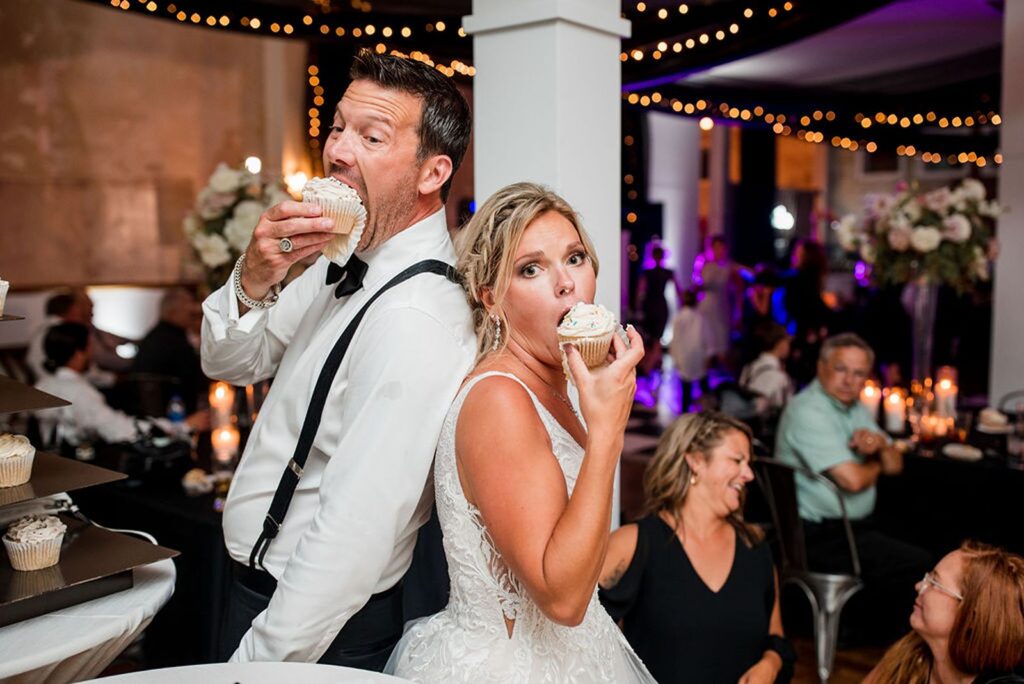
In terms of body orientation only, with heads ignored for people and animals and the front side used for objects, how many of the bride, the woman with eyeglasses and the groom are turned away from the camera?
0

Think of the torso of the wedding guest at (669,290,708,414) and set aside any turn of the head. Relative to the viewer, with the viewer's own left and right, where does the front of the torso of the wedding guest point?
facing away from the viewer

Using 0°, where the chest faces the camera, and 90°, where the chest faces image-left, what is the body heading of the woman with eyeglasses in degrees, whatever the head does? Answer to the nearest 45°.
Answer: approximately 90°

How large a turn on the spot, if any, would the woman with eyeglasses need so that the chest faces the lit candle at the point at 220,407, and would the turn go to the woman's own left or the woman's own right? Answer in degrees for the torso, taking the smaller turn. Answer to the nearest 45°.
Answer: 0° — they already face it

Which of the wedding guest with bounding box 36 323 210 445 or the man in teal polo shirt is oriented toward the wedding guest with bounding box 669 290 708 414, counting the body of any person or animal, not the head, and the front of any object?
the wedding guest with bounding box 36 323 210 445

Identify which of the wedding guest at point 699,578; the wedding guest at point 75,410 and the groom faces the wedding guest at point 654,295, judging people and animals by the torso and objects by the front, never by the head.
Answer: the wedding guest at point 75,410

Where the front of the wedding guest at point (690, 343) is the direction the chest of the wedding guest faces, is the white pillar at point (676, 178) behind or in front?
in front

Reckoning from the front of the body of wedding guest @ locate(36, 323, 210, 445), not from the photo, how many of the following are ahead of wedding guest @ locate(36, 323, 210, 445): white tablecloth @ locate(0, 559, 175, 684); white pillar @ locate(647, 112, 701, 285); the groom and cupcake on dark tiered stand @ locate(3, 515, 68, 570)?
1

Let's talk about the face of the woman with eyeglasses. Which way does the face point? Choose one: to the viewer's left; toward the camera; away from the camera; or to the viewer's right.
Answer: to the viewer's left

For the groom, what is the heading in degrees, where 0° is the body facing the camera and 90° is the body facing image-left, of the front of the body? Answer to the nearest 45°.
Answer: approximately 45°

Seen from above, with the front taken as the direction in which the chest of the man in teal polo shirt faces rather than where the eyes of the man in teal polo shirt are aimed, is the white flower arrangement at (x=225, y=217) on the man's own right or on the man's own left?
on the man's own right
